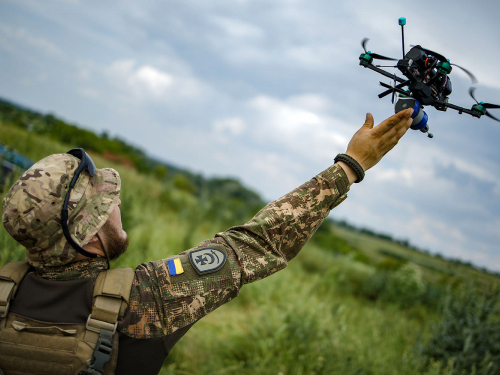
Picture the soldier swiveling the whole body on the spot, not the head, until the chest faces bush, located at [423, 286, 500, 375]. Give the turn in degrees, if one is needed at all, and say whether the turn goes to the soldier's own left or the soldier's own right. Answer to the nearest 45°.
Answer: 0° — they already face it

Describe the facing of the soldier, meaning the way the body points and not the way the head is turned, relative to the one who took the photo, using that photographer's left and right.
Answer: facing away from the viewer and to the right of the viewer

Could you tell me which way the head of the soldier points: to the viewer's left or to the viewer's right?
to the viewer's right
